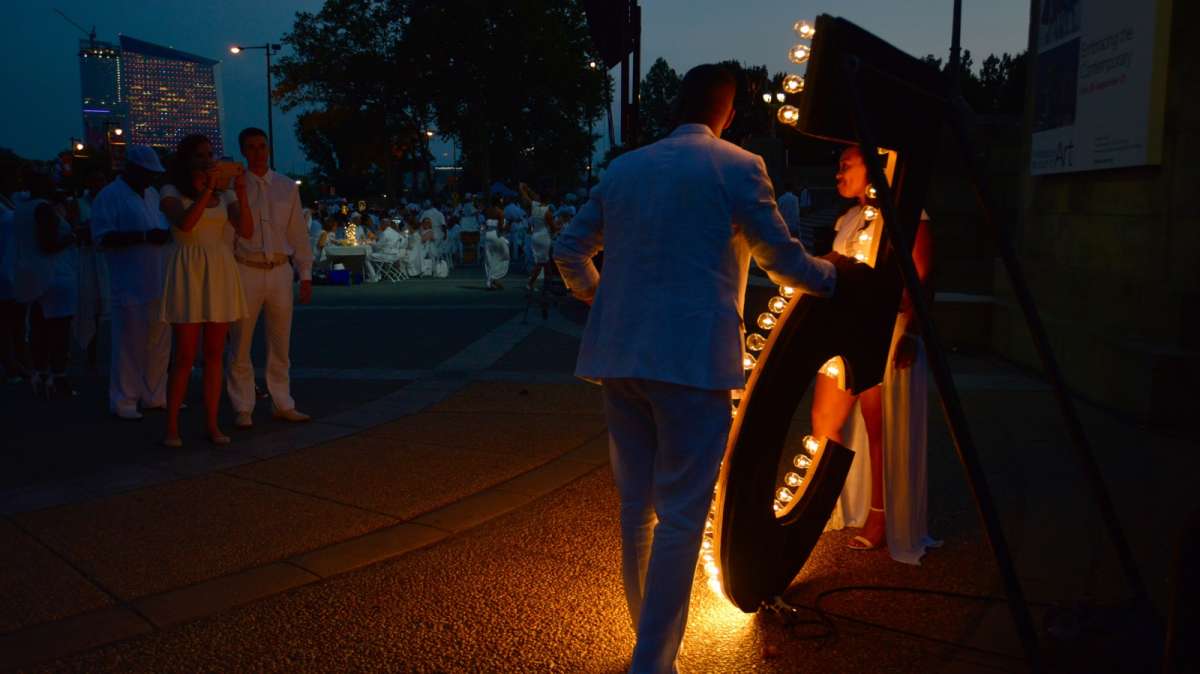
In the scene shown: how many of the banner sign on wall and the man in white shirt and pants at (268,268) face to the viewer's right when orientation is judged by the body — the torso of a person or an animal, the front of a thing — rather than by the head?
0

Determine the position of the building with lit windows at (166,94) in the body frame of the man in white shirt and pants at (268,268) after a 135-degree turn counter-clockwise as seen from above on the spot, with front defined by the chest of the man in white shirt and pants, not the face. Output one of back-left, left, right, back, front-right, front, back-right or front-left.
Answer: front-left

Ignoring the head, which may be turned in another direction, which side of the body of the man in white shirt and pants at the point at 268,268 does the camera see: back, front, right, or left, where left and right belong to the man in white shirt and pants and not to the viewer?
front

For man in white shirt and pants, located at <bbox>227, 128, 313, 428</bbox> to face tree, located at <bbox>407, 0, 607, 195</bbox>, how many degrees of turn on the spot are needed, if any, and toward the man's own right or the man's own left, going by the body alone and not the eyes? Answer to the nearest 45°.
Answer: approximately 180°

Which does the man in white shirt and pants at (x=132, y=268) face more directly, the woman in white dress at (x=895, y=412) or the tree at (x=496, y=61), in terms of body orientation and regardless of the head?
the woman in white dress

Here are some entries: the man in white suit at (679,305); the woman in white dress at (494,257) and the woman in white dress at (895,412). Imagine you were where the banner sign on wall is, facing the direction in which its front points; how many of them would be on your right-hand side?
1

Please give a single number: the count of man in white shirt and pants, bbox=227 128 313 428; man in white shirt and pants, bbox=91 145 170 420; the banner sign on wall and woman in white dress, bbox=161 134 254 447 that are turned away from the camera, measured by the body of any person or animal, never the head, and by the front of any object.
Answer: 0

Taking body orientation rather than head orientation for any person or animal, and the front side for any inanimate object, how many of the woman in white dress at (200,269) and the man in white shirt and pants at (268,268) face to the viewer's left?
0

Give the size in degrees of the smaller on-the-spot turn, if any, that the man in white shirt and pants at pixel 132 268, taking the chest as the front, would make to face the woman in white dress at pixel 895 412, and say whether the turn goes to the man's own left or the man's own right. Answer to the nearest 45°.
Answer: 0° — they already face them

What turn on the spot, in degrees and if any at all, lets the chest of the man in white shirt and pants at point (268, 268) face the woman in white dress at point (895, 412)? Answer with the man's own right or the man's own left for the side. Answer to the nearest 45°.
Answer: approximately 45° to the man's own left

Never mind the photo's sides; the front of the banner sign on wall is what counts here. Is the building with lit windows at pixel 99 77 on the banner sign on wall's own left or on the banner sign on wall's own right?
on the banner sign on wall's own right

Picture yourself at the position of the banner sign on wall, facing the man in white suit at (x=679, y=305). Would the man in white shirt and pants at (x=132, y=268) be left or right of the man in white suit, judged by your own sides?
right

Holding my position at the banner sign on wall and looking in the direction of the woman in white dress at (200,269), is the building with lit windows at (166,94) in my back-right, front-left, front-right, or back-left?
front-right

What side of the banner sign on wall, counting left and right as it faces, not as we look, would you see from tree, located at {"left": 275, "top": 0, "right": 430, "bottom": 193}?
right

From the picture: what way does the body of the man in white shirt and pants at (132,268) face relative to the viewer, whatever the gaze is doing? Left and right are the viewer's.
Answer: facing the viewer and to the right of the viewer

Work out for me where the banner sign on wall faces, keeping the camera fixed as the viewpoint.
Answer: facing the viewer and to the left of the viewer

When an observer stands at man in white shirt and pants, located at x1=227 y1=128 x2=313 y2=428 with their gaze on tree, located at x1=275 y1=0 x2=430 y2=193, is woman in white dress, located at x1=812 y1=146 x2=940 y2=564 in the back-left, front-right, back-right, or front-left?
back-right
